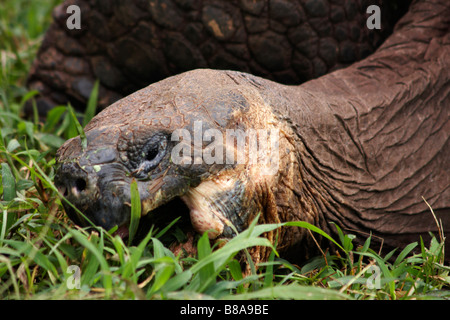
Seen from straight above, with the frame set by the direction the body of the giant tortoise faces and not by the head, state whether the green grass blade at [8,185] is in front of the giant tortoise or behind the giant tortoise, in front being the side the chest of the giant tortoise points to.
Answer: in front

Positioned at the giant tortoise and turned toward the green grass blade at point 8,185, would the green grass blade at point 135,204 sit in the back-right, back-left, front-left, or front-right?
front-left

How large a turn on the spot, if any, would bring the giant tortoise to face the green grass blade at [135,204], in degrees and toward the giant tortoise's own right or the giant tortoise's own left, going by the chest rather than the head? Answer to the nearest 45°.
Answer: approximately 45° to the giant tortoise's own left

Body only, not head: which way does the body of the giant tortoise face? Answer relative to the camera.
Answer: to the viewer's left

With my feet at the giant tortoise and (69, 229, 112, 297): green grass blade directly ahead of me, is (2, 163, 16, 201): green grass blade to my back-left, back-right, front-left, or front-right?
front-right

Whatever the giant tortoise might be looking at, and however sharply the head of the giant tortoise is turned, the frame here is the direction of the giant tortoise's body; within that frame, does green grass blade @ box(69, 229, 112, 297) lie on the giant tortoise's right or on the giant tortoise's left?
on the giant tortoise's left
